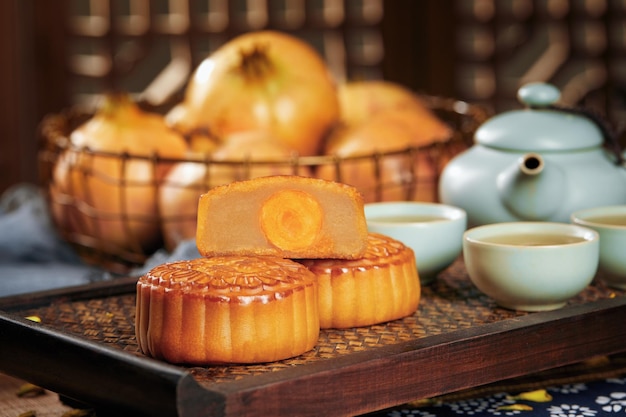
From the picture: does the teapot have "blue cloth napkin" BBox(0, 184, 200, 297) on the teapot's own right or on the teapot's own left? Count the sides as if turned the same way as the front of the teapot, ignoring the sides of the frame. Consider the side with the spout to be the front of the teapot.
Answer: on the teapot's own right

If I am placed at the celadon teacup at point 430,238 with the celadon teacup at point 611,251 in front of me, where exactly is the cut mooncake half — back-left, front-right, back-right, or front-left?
back-right
